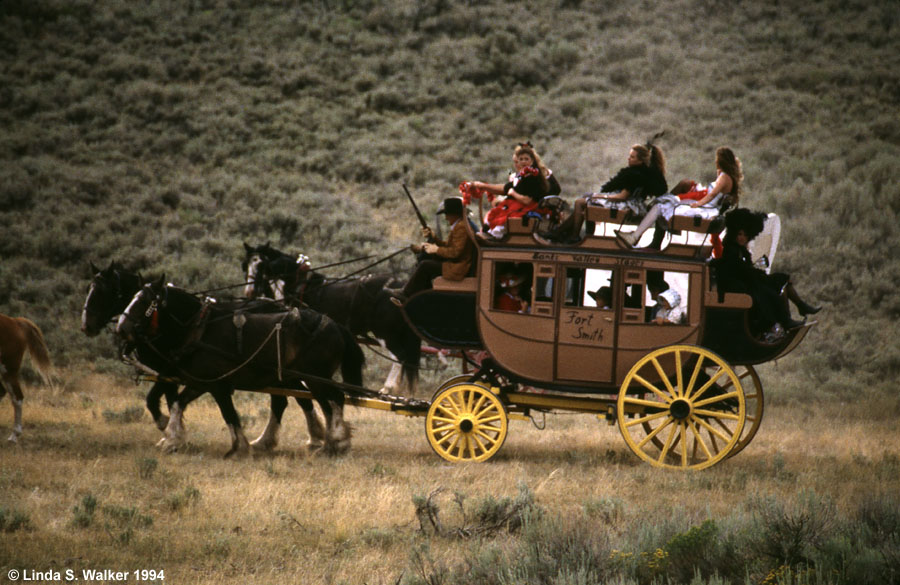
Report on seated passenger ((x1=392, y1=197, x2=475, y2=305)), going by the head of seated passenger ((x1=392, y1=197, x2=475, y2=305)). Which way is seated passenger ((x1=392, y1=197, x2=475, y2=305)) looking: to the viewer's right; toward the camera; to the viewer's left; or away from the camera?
to the viewer's left

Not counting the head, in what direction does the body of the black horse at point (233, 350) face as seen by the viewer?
to the viewer's left

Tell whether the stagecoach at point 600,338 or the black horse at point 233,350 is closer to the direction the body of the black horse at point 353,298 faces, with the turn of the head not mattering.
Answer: the black horse

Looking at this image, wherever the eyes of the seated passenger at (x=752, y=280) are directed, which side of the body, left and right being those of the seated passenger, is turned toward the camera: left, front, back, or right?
right

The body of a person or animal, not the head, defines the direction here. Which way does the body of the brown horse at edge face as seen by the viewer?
to the viewer's left

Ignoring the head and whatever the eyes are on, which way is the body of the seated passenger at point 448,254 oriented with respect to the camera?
to the viewer's left

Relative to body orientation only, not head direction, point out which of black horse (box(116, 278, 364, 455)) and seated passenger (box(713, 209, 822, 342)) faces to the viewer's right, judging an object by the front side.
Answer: the seated passenger

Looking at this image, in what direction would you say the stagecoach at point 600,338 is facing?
to the viewer's left

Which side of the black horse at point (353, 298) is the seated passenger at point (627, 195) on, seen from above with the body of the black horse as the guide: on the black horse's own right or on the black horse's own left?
on the black horse's own left

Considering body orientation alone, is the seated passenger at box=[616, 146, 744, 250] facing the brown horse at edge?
yes

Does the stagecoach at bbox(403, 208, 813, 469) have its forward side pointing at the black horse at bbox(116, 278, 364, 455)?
yes

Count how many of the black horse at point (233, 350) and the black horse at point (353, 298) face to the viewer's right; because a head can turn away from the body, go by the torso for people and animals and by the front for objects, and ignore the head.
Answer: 0

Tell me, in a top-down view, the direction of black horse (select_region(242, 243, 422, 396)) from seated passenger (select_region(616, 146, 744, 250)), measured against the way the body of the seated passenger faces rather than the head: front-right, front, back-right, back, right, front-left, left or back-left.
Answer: front-right

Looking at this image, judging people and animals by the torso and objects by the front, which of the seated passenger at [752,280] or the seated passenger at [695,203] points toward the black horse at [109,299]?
the seated passenger at [695,203]

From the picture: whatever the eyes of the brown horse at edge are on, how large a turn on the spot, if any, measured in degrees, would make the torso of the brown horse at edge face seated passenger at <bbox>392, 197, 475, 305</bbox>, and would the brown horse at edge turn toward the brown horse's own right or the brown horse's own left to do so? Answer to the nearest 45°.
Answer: approximately 135° to the brown horse's own left

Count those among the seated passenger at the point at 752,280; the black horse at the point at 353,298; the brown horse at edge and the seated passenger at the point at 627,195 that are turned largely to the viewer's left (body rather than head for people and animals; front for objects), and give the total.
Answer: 3
